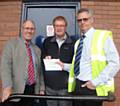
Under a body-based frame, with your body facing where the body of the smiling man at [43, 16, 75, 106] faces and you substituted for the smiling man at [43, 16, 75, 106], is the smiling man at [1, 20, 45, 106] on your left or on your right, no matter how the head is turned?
on your right

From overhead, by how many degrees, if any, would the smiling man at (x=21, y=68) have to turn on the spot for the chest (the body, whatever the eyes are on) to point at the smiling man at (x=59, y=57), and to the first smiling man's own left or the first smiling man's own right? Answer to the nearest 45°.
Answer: approximately 45° to the first smiling man's own left

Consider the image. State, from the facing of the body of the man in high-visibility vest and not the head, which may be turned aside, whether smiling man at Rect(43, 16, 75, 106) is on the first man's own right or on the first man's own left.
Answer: on the first man's own right

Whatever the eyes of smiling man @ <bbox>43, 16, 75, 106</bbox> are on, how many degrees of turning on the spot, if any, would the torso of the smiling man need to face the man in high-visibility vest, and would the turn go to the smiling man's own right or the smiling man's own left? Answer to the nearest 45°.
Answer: approximately 45° to the smiling man's own left
